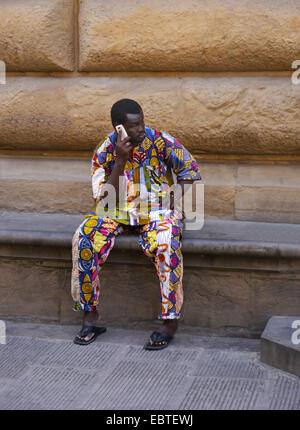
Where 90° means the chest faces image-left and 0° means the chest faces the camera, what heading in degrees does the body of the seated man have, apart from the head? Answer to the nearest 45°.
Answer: approximately 0°

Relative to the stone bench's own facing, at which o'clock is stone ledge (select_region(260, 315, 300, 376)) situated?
The stone ledge is roughly at 11 o'clock from the stone bench.

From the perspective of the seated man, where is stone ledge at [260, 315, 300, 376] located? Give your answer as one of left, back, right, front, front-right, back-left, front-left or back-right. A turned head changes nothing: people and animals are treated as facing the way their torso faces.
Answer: front-left
